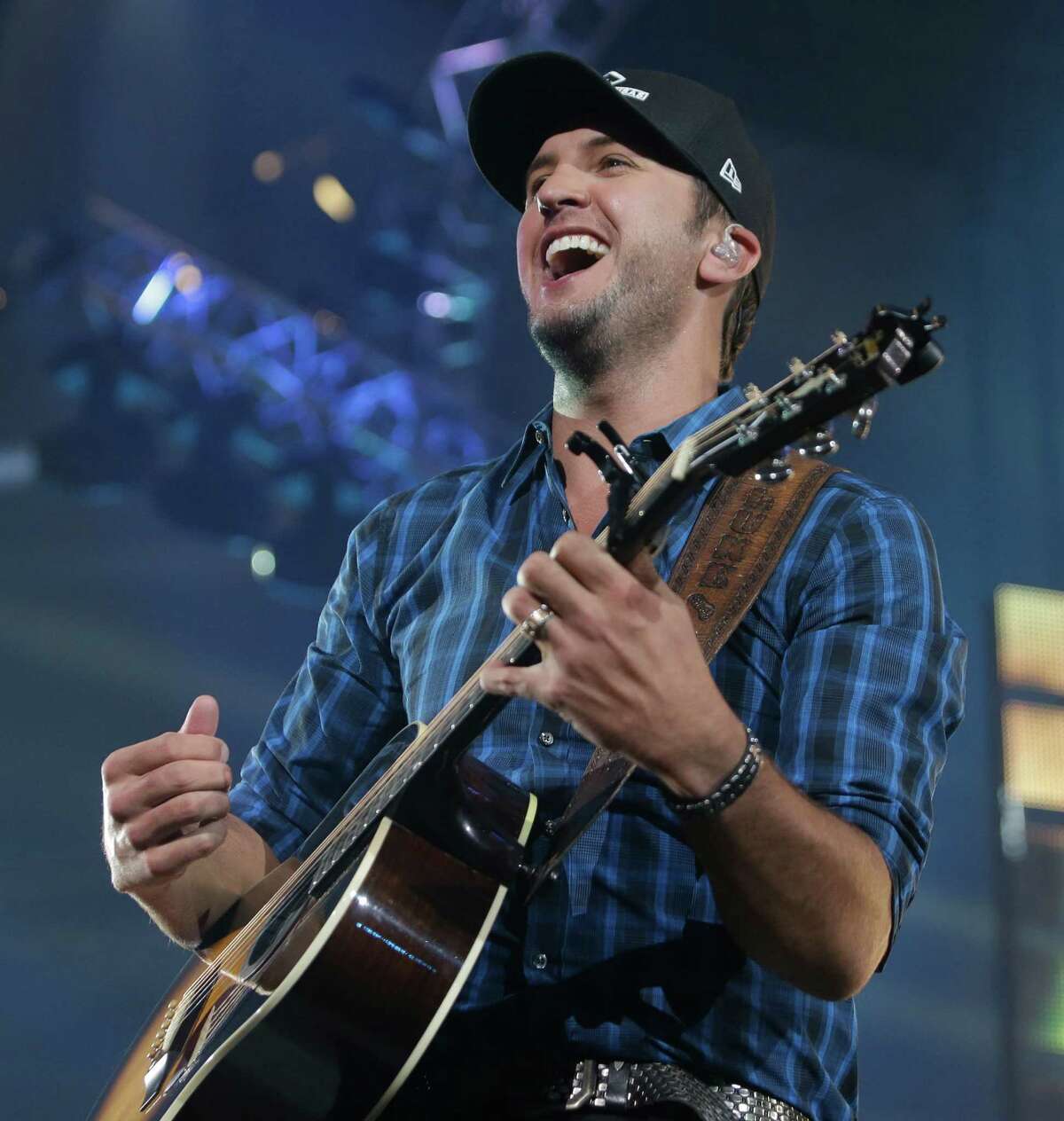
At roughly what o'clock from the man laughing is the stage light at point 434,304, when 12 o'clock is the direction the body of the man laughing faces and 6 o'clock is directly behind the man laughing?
The stage light is roughly at 4 o'clock from the man laughing.

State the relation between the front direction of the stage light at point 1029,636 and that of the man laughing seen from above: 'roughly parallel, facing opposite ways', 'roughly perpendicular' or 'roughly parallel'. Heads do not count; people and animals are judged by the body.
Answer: roughly parallel

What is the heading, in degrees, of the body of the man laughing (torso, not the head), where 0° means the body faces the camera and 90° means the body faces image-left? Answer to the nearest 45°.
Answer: approximately 45°

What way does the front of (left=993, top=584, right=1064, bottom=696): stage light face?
toward the camera

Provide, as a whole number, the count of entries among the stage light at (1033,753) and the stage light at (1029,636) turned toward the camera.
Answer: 2

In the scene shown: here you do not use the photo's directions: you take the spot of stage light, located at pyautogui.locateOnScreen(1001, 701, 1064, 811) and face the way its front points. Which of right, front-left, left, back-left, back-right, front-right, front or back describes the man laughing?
front

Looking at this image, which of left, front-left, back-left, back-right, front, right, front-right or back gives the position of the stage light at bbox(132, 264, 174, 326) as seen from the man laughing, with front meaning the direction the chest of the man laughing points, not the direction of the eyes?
right

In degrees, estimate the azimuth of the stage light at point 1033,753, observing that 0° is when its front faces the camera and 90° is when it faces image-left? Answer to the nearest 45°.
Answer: approximately 0°

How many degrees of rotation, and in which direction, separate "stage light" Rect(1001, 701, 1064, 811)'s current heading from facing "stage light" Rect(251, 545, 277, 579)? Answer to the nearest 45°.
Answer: approximately 45° to its right
